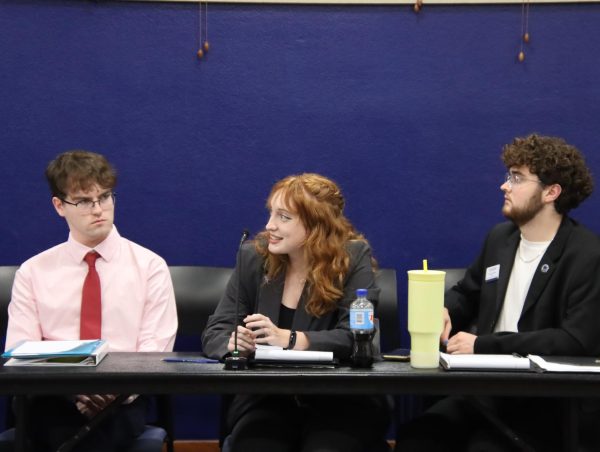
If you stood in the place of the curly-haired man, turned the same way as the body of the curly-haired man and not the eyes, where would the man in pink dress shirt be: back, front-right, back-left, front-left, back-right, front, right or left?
front-right

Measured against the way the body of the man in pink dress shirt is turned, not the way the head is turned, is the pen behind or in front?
in front

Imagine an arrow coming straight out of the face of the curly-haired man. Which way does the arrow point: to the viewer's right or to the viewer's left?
to the viewer's left

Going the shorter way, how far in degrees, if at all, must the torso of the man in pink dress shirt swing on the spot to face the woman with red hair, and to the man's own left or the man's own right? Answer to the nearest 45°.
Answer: approximately 45° to the man's own left

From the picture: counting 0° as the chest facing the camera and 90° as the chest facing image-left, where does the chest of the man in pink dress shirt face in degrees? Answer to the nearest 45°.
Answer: approximately 0°

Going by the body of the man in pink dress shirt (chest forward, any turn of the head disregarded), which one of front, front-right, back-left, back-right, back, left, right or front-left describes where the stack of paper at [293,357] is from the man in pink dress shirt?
front-left

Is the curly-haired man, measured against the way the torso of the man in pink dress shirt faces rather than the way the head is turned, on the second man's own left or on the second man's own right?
on the second man's own left

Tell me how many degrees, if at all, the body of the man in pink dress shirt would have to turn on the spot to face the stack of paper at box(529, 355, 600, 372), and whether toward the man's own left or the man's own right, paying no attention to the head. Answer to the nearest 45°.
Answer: approximately 45° to the man's own left

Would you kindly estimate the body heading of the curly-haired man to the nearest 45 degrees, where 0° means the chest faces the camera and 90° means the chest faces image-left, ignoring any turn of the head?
approximately 45°

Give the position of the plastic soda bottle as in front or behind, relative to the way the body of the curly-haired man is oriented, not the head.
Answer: in front
